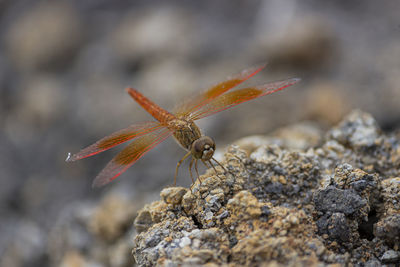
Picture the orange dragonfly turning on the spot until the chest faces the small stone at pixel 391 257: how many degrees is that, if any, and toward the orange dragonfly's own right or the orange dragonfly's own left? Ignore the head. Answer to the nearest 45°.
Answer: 0° — it already faces it

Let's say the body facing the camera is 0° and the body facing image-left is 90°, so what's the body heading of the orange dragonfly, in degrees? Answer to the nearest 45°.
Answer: approximately 315°
